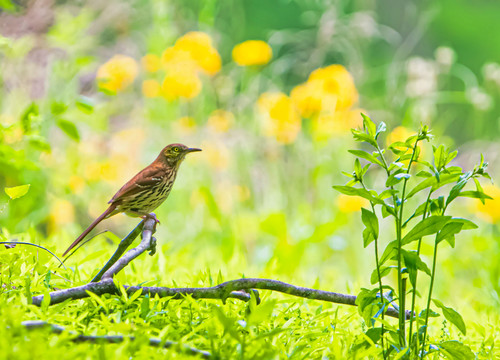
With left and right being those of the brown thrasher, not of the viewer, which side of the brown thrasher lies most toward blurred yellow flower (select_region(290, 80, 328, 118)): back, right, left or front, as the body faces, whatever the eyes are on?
left

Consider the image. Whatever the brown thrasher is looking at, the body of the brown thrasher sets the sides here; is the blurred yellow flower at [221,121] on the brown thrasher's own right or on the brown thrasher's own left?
on the brown thrasher's own left

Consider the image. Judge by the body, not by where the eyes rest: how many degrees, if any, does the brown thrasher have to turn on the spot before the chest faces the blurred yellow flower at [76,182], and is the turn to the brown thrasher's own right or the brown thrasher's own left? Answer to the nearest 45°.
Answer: approximately 90° to the brown thrasher's own left

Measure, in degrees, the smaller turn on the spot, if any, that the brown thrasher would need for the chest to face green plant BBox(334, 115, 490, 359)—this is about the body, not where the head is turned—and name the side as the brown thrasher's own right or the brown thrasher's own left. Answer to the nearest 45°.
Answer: approximately 45° to the brown thrasher's own right

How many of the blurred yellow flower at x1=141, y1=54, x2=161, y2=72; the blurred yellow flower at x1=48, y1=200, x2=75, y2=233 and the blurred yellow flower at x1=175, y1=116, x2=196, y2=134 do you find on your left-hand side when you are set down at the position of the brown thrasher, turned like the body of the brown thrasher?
3

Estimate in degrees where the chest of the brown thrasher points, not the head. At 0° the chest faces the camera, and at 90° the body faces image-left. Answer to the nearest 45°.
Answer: approximately 270°

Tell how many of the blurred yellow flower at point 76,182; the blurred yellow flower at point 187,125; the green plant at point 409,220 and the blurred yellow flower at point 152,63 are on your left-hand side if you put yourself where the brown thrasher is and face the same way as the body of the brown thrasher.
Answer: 3

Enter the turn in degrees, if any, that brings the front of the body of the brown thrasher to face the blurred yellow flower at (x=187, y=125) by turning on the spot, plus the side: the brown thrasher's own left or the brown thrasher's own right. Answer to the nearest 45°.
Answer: approximately 90° to the brown thrasher's own left

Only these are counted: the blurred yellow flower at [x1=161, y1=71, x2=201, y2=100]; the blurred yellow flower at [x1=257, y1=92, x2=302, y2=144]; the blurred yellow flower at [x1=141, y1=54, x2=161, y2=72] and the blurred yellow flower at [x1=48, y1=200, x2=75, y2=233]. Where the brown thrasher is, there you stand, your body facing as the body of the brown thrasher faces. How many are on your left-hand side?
4

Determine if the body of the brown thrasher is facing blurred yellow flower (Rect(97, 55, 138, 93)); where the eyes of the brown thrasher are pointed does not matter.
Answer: no

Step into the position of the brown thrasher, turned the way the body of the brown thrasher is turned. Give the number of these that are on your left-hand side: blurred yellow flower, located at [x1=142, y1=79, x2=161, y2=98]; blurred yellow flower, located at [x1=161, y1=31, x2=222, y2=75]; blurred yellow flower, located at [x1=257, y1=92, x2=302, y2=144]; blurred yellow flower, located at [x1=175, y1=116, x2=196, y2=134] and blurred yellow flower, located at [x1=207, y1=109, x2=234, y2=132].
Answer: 5

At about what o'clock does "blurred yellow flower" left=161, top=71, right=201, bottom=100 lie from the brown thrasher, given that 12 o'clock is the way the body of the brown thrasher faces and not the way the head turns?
The blurred yellow flower is roughly at 9 o'clock from the brown thrasher.

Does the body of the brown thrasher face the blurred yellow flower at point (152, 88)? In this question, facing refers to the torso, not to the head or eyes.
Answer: no

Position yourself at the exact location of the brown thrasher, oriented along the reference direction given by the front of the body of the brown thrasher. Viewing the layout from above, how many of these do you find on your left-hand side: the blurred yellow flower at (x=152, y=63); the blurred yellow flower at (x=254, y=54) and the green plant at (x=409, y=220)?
2

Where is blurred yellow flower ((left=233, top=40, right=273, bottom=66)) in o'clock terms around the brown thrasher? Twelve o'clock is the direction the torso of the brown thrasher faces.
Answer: The blurred yellow flower is roughly at 9 o'clock from the brown thrasher.
